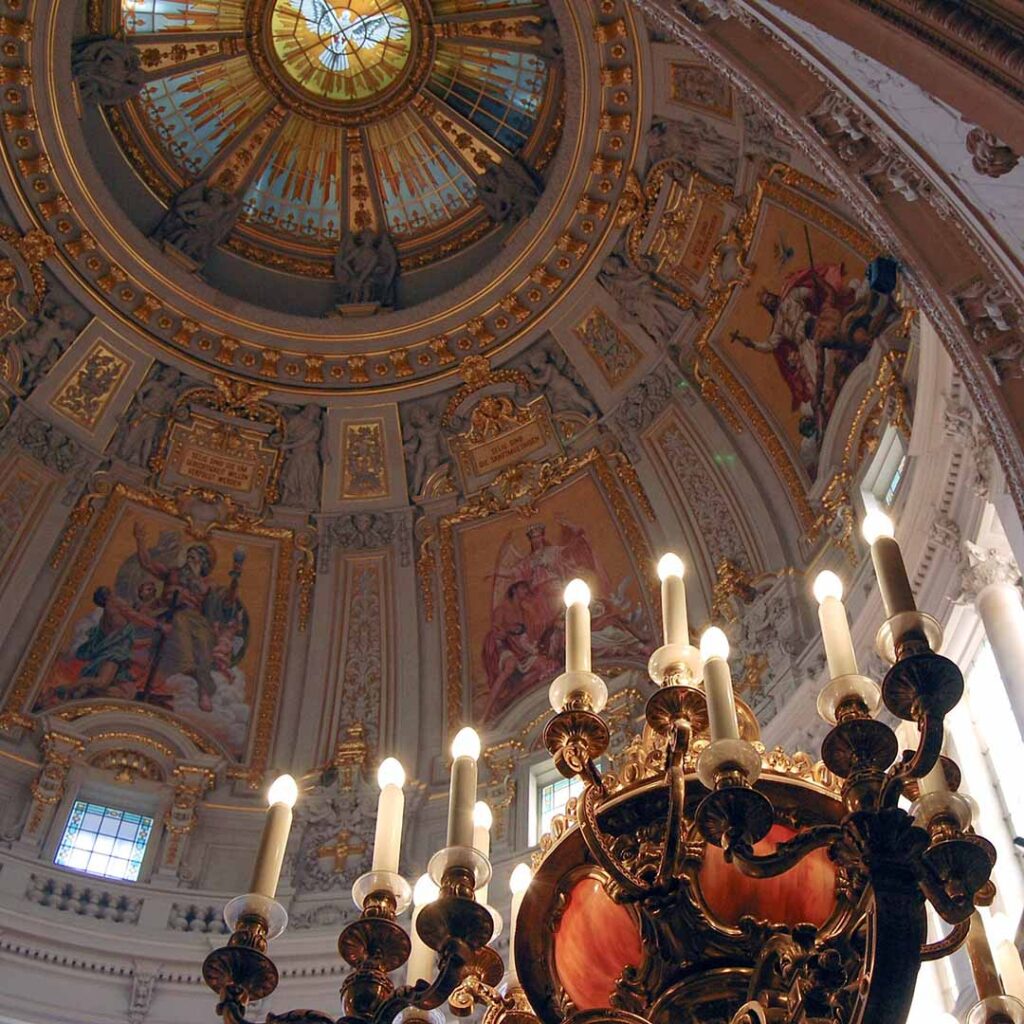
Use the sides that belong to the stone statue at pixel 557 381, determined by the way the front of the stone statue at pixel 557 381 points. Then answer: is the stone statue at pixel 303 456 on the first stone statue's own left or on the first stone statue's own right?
on the first stone statue's own right

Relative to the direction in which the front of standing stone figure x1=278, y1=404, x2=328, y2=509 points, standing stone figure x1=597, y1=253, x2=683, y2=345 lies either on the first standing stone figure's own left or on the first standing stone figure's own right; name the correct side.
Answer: on the first standing stone figure's own left

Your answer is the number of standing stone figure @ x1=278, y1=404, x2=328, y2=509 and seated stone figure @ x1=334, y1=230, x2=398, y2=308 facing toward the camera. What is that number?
2

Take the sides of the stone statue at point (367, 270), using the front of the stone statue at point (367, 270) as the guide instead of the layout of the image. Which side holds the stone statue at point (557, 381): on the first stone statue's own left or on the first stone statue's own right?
on the first stone statue's own left

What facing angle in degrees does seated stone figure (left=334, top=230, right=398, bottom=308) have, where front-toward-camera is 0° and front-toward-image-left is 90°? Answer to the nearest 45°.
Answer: approximately 0°
